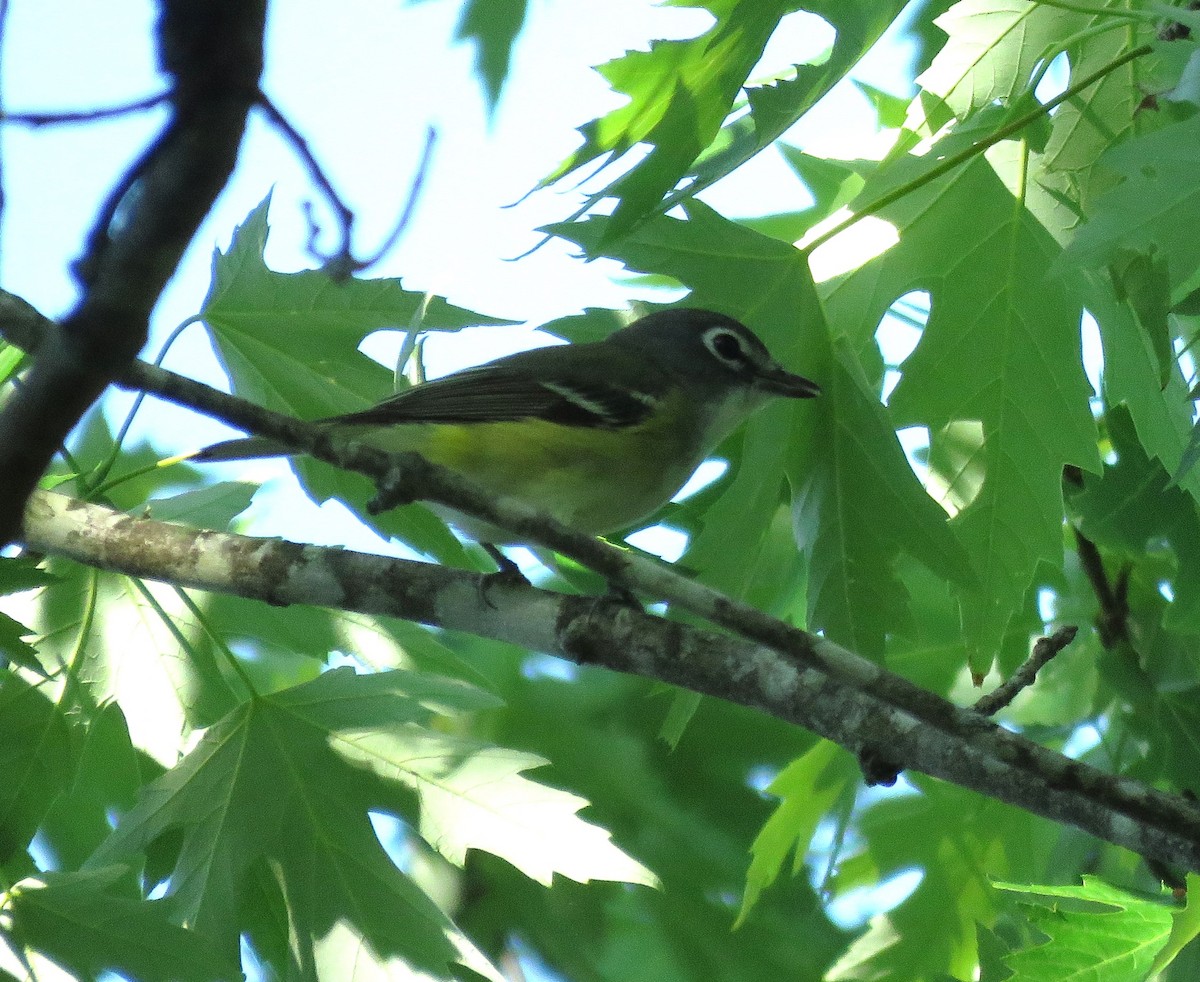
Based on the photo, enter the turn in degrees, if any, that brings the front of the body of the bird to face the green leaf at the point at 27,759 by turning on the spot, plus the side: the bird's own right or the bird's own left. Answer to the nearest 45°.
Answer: approximately 180°

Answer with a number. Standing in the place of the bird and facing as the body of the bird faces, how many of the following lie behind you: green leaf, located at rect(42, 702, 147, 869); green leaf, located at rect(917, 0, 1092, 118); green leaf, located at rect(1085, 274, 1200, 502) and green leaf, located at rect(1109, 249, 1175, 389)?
1

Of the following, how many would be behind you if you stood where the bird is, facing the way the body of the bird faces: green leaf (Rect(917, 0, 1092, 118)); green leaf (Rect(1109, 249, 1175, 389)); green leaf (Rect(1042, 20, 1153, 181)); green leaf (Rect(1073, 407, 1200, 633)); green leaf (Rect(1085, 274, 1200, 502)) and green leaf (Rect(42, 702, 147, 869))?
1

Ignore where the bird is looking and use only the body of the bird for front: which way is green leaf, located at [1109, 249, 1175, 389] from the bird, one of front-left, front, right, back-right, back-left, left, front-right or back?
front-right

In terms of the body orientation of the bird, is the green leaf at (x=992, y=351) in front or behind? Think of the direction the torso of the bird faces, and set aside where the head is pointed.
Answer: in front

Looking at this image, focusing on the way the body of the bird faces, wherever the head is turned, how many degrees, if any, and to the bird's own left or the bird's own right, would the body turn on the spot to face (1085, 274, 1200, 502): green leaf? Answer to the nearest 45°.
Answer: approximately 45° to the bird's own right

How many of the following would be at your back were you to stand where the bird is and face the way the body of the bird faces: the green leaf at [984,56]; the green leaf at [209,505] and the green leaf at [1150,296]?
1

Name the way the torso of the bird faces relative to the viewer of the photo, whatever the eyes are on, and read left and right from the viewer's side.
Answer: facing to the right of the viewer

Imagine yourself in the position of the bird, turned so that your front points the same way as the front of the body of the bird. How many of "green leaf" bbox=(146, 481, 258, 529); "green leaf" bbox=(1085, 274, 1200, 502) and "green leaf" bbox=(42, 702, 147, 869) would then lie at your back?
2

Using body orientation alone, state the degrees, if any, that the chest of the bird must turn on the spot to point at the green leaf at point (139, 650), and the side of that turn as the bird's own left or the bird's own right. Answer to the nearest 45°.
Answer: approximately 180°

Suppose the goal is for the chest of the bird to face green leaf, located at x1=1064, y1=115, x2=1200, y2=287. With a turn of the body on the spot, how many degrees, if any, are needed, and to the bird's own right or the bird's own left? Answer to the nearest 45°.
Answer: approximately 45° to the bird's own right

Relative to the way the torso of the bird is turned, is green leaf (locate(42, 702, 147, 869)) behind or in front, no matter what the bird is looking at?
behind
